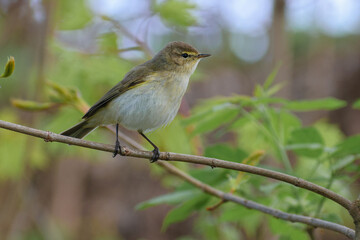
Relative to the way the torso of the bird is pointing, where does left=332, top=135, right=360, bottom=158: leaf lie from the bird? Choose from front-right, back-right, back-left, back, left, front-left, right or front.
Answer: front-left

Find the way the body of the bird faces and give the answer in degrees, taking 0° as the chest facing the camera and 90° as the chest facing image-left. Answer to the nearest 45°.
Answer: approximately 270°

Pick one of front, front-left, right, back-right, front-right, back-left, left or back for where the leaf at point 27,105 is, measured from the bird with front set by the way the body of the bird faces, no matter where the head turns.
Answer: back-right

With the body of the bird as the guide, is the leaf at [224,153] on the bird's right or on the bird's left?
on the bird's left
